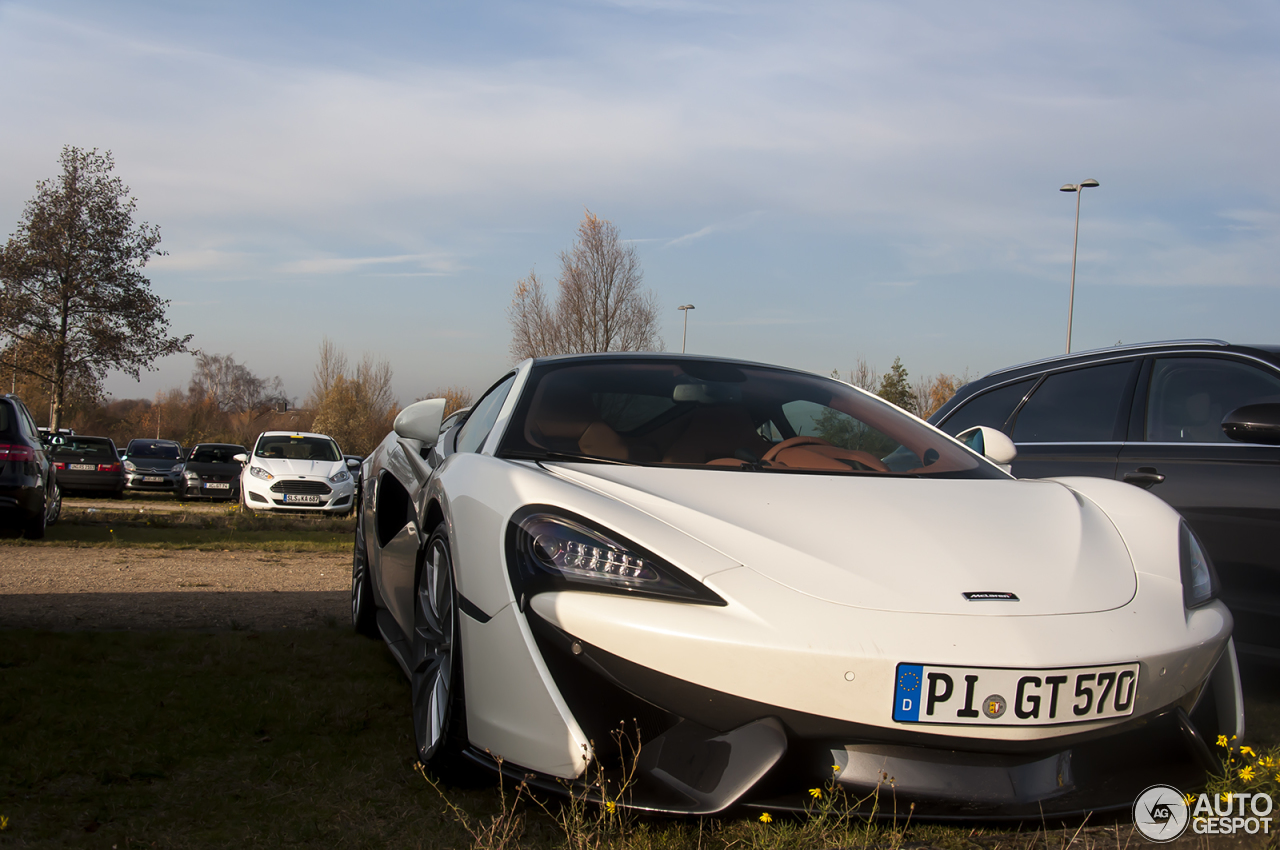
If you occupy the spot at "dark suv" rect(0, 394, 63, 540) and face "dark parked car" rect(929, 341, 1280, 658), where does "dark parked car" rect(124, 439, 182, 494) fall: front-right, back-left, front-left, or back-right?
back-left

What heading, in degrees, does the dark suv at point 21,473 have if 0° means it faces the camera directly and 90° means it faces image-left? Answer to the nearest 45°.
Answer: approximately 225°

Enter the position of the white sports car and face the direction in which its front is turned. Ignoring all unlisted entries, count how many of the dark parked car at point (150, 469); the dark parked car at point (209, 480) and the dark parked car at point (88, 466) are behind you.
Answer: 3

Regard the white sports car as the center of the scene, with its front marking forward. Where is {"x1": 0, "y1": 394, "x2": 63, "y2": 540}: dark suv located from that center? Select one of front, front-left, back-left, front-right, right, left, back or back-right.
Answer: back

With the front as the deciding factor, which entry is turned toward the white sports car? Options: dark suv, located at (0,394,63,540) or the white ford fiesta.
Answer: the white ford fiesta

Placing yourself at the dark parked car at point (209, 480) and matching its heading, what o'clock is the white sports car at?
The white sports car is roughly at 12 o'clock from the dark parked car.

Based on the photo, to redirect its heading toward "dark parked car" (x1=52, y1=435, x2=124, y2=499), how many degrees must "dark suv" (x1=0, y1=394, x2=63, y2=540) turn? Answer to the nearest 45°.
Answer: approximately 45° to its left

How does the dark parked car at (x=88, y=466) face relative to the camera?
away from the camera

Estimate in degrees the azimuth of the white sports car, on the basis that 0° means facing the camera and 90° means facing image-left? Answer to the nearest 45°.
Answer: approximately 315°

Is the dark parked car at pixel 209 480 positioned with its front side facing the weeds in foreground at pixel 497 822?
yes

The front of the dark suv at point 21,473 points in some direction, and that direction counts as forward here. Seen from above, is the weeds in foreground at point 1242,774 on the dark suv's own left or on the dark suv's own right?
on the dark suv's own right
